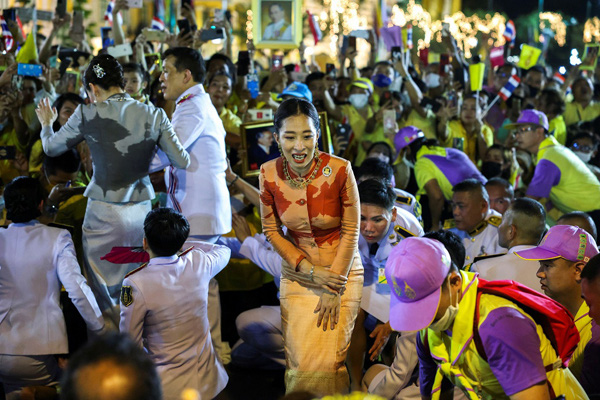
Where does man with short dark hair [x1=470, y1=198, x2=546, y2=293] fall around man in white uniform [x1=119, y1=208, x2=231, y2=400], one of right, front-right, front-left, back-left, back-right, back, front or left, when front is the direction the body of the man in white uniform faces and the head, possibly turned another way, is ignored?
right

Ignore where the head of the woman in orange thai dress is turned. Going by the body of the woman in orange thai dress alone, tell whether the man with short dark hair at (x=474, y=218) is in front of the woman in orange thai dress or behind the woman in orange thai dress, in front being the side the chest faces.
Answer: behind

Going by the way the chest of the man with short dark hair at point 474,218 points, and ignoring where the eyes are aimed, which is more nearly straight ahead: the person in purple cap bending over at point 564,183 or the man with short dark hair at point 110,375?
the man with short dark hair

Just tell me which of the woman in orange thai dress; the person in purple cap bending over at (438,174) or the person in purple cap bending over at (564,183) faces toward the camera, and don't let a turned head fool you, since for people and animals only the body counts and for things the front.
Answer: the woman in orange thai dress

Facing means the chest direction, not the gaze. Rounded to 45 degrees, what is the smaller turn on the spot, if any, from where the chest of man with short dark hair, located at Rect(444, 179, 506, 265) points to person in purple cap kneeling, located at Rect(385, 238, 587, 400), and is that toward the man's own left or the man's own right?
approximately 45° to the man's own left

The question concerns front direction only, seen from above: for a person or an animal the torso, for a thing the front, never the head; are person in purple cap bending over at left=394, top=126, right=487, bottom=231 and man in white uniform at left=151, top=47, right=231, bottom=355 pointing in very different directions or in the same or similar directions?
same or similar directions

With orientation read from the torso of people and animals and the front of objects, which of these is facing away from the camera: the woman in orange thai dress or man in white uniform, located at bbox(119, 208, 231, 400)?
the man in white uniform

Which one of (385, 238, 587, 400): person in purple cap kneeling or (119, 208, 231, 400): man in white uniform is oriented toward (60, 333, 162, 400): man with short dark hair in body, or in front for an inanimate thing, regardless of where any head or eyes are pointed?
the person in purple cap kneeling

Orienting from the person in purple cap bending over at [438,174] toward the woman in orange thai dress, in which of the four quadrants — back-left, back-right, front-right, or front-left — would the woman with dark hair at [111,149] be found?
front-right

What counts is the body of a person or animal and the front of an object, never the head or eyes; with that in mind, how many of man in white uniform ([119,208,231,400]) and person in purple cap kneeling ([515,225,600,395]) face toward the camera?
0

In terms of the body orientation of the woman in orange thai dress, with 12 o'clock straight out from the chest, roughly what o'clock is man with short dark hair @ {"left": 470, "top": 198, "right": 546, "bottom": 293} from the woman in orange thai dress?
The man with short dark hair is roughly at 8 o'clock from the woman in orange thai dress.

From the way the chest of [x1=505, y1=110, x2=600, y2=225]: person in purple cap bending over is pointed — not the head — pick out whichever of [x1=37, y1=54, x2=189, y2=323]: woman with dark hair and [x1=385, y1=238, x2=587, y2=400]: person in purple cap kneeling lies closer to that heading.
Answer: the woman with dark hair

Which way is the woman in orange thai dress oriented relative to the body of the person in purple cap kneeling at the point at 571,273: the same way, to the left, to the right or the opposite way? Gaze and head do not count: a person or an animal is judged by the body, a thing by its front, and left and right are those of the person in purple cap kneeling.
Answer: to the left

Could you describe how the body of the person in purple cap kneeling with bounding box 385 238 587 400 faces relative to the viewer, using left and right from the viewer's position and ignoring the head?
facing the viewer and to the left of the viewer

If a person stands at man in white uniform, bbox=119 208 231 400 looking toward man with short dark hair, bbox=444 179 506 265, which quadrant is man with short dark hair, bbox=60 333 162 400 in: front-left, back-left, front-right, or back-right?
back-right

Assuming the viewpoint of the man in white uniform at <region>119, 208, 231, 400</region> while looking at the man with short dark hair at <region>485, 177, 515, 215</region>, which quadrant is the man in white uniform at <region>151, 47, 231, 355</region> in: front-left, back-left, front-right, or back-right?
front-left
